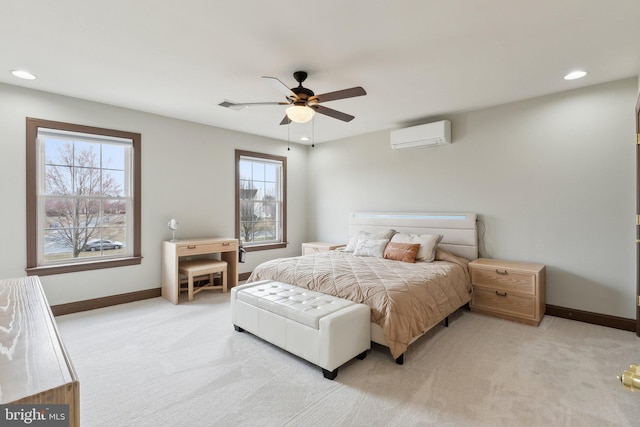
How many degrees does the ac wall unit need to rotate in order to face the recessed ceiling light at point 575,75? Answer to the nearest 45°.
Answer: approximately 90° to its left

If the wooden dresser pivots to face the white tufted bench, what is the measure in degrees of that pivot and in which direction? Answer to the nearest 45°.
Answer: approximately 45° to its left

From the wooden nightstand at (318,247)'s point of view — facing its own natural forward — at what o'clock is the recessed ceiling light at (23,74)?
The recessed ceiling light is roughly at 12 o'clock from the wooden nightstand.

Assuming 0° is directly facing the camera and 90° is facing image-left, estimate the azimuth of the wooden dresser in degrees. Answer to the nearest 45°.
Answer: approximately 270°

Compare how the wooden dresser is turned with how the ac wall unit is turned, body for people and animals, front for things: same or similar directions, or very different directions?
very different directions

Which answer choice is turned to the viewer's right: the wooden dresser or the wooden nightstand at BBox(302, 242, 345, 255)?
the wooden dresser

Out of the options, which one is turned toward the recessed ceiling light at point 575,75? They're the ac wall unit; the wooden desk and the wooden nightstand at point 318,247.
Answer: the wooden desk

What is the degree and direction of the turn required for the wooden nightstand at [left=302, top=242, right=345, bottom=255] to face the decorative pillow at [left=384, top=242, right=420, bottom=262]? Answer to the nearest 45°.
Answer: approximately 90° to its left
